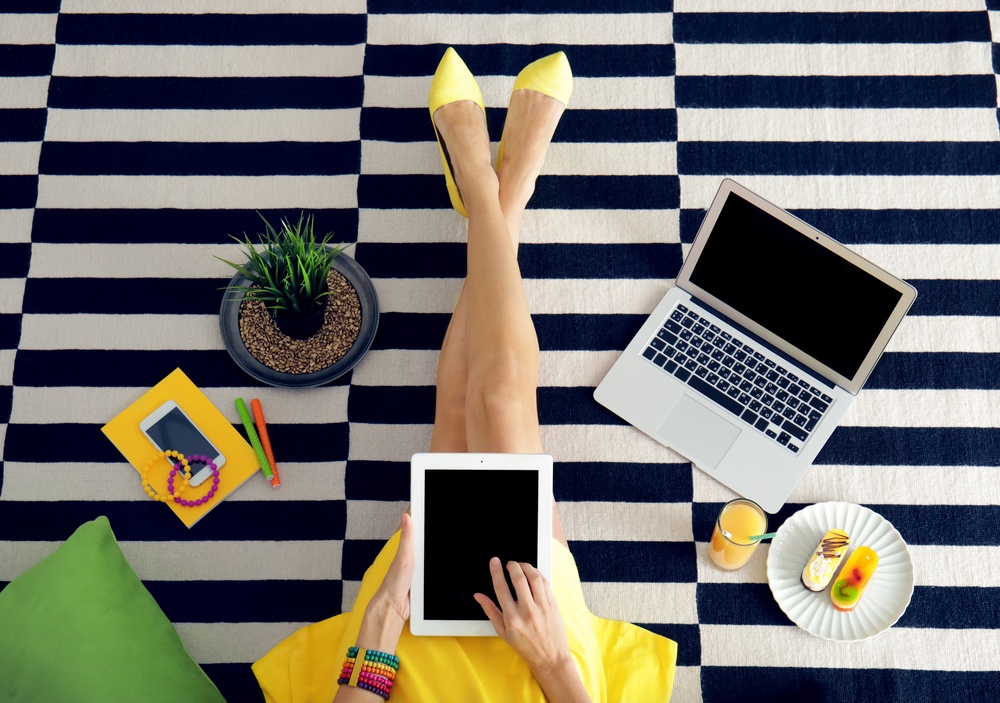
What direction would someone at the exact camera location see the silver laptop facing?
facing the viewer and to the left of the viewer

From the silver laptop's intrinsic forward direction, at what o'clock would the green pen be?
The green pen is roughly at 1 o'clock from the silver laptop.

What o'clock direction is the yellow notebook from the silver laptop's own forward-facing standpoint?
The yellow notebook is roughly at 1 o'clock from the silver laptop.

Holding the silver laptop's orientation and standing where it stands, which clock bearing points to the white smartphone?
The white smartphone is roughly at 1 o'clock from the silver laptop.

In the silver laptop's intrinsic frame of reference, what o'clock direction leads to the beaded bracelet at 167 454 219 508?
The beaded bracelet is roughly at 1 o'clock from the silver laptop.

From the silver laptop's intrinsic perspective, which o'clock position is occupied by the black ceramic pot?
The black ceramic pot is roughly at 1 o'clock from the silver laptop.
